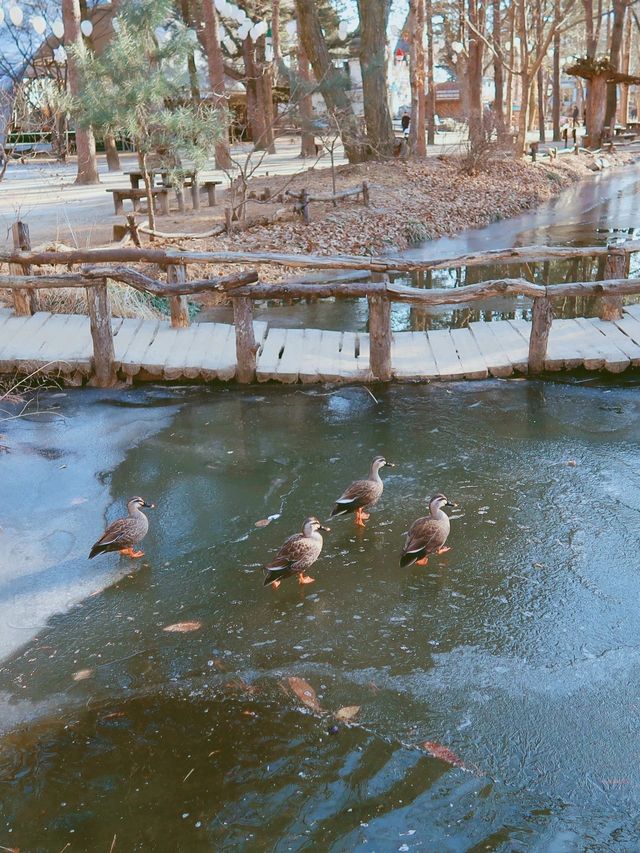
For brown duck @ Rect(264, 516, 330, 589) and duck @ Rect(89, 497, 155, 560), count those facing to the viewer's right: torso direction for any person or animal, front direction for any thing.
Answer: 2

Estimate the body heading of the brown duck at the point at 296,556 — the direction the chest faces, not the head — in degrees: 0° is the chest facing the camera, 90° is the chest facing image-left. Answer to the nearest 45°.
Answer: approximately 270°

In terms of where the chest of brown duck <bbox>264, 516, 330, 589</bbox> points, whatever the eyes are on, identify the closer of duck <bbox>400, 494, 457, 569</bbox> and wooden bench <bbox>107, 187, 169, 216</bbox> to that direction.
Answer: the duck

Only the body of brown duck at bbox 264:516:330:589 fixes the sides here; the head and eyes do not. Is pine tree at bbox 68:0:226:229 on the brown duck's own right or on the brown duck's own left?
on the brown duck's own left

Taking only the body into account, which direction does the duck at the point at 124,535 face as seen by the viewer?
to the viewer's right

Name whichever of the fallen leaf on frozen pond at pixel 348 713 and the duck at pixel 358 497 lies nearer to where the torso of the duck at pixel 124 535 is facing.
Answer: the duck

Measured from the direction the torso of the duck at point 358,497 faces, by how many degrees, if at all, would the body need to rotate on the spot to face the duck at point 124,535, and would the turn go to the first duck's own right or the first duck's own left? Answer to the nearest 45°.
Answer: approximately 180°

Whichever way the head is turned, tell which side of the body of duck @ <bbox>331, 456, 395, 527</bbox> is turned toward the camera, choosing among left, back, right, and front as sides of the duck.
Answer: right
